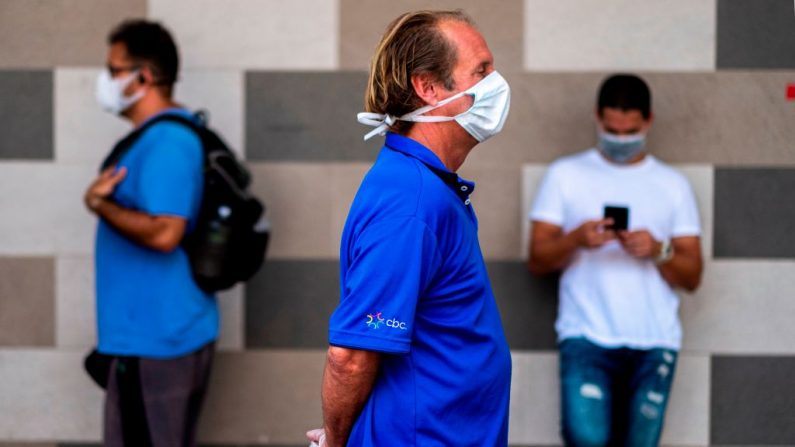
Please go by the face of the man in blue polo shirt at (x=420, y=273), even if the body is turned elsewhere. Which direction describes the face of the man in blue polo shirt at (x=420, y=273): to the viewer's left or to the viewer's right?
to the viewer's right

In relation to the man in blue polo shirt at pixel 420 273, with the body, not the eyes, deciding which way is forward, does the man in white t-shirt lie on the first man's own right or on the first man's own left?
on the first man's own left

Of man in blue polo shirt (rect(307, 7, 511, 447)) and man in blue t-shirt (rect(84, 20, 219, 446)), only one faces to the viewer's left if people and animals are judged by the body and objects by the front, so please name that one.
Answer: man in blue t-shirt (rect(84, 20, 219, 446))

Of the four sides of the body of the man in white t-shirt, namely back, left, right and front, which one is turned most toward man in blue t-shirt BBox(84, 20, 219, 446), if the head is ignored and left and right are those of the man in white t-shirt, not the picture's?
right

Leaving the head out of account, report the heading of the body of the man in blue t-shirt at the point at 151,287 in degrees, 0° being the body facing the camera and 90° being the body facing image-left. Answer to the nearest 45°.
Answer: approximately 90°

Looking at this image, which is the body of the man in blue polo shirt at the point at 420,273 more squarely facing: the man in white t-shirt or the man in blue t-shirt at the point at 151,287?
the man in white t-shirt

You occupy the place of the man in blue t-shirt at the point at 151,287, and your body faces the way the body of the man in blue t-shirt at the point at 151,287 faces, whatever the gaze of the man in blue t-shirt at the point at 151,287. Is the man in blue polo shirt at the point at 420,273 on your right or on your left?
on your left

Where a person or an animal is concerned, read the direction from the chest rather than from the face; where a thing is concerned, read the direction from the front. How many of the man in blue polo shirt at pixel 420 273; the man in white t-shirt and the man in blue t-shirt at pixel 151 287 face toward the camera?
1

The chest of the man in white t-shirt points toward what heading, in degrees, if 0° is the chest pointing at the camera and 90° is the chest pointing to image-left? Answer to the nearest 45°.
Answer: approximately 0°

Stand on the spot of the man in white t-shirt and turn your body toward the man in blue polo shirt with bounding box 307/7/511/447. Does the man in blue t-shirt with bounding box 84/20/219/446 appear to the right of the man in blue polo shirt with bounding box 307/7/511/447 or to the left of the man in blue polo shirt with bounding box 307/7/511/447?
right

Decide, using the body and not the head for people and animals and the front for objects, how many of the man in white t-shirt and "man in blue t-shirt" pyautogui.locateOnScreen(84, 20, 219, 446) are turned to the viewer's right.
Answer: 0

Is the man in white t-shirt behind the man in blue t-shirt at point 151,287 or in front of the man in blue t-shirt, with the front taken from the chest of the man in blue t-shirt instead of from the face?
behind

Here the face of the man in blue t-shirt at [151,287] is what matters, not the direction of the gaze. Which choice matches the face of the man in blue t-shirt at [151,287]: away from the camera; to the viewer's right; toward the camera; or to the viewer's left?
to the viewer's left

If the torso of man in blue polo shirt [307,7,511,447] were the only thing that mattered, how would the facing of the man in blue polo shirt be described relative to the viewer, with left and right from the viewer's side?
facing to the right of the viewer
